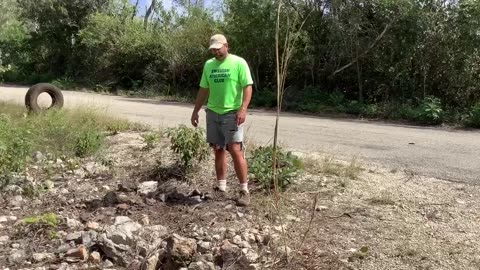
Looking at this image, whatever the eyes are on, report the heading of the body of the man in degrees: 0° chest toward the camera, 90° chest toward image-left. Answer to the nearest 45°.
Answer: approximately 45°

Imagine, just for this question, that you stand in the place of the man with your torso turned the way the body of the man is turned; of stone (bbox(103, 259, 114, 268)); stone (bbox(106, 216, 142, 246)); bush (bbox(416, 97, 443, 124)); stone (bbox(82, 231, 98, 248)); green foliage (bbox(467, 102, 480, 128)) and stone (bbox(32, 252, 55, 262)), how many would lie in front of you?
4

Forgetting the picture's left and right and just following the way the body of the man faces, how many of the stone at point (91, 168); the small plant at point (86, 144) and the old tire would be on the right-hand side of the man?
3

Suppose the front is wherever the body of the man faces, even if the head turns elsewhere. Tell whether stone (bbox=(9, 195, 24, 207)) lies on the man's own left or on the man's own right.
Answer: on the man's own right
